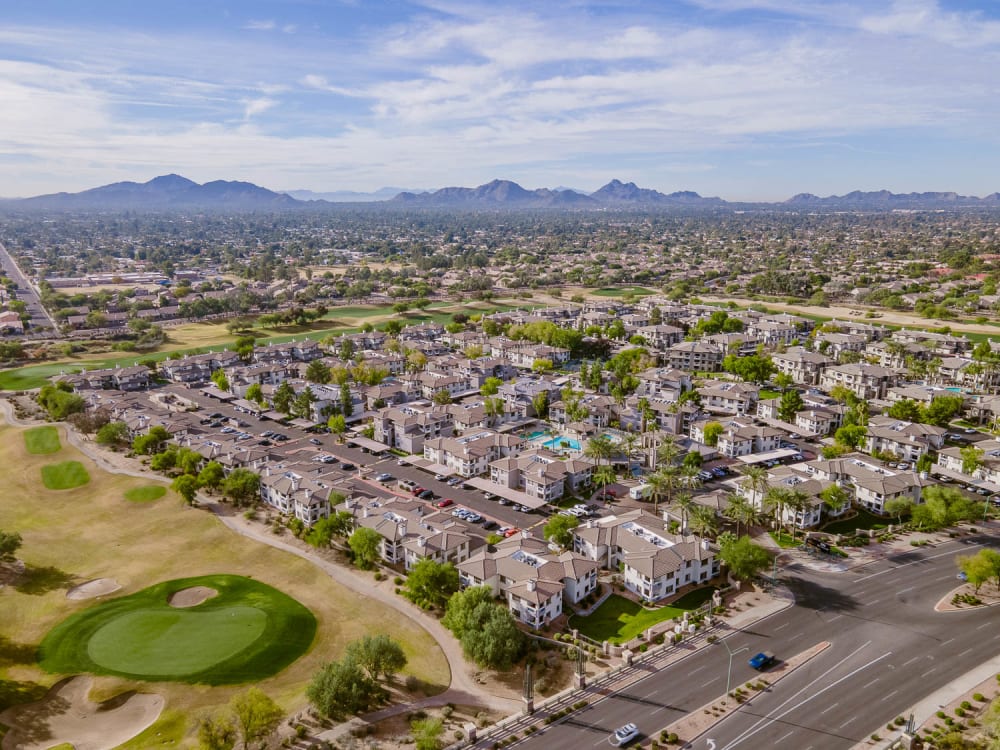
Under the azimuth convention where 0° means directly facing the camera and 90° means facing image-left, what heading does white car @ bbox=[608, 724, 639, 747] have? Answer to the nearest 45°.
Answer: approximately 45°

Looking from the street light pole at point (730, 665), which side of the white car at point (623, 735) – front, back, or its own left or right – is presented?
back

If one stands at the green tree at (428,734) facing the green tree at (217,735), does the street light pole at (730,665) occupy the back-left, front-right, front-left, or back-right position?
back-right

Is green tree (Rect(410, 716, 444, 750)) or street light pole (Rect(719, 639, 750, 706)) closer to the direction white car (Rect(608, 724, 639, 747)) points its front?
the green tree

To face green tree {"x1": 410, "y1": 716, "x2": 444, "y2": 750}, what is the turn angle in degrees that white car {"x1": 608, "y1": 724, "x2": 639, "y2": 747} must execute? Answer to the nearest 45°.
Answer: approximately 45° to its right

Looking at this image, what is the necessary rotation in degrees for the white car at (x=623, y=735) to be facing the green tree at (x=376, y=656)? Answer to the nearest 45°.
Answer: approximately 45° to its right
